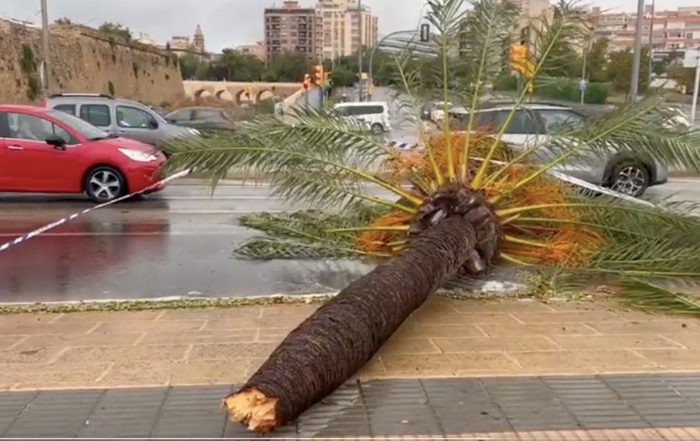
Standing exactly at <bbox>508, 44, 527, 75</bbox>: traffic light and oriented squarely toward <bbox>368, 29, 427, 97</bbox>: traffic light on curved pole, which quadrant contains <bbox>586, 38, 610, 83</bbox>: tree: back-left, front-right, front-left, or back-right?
back-right

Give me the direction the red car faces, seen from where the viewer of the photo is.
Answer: facing to the right of the viewer

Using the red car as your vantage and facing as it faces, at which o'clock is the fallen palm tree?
The fallen palm tree is roughly at 2 o'clock from the red car.

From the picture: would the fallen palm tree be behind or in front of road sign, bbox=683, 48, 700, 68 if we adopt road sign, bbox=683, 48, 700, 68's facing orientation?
in front

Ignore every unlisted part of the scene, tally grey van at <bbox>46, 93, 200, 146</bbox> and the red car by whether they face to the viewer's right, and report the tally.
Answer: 2

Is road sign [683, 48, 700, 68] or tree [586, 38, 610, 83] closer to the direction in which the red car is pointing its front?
the road sign

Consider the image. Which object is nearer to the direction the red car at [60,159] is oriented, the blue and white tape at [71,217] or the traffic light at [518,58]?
the traffic light

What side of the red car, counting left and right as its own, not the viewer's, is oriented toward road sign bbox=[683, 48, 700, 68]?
front

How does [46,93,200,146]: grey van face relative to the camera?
to the viewer's right

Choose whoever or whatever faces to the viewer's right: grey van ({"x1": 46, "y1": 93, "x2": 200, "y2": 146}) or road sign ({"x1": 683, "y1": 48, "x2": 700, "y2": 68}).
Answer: the grey van
